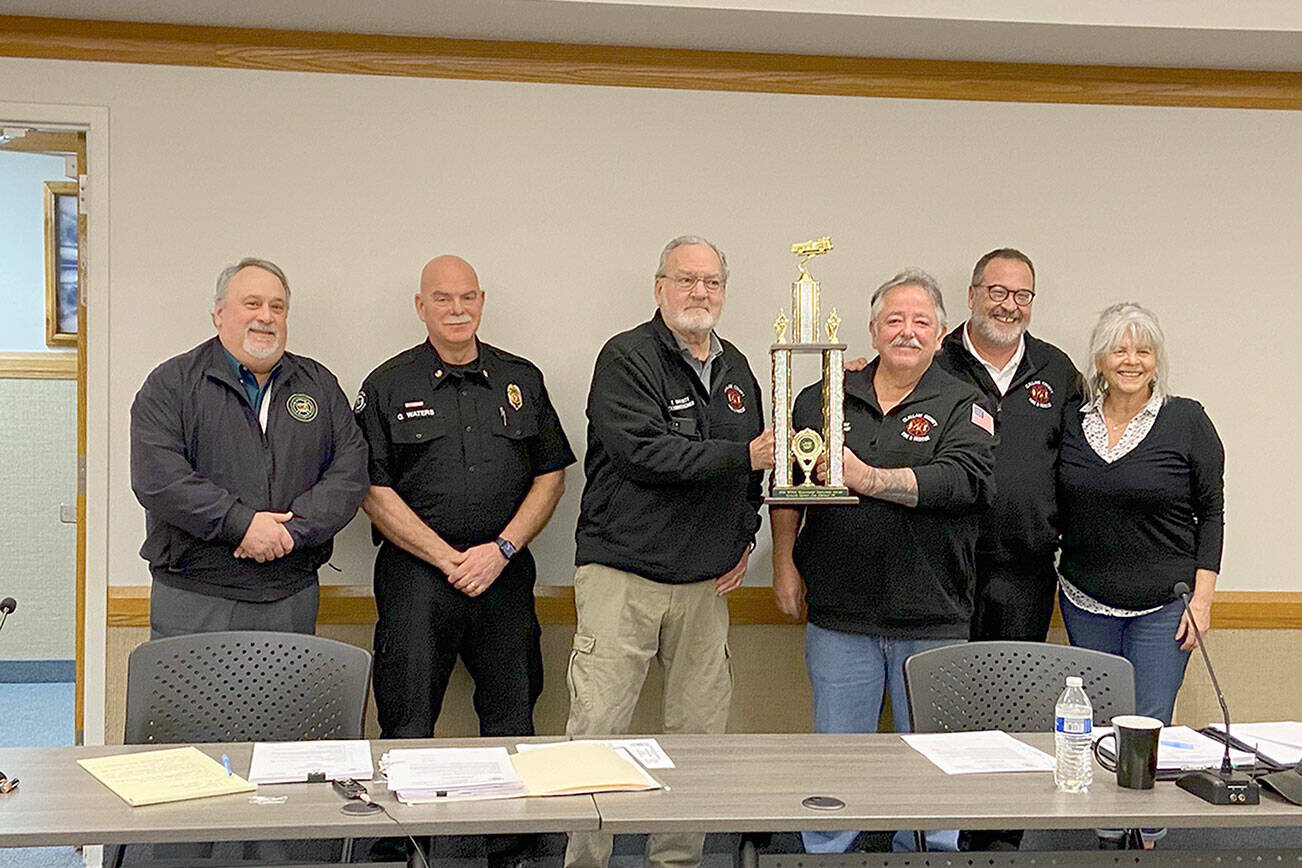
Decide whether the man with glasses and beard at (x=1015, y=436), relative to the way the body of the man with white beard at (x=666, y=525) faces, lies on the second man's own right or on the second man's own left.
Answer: on the second man's own left

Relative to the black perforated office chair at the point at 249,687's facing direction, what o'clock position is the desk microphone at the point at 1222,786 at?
The desk microphone is roughly at 10 o'clock from the black perforated office chair.

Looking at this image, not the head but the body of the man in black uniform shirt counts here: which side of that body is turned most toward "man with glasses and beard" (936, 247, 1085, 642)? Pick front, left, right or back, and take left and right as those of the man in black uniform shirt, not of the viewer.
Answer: left

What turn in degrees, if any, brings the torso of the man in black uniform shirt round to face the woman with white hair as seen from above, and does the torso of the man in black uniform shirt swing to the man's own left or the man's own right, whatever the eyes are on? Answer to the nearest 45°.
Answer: approximately 90° to the man's own left

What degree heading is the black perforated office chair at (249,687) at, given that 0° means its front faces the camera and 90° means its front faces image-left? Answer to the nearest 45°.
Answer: approximately 0°

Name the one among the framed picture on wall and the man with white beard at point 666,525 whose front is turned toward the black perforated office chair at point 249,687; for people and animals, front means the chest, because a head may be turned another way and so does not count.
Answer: the framed picture on wall

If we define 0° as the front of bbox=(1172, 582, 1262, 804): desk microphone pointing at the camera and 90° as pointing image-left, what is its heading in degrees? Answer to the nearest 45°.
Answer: approximately 135°

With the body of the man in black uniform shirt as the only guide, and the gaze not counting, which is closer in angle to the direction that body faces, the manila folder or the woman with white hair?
the manila folder

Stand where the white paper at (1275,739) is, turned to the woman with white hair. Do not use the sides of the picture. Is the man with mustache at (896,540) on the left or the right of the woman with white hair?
left

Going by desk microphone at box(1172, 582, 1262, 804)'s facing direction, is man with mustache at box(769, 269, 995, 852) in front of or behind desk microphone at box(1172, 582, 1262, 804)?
in front

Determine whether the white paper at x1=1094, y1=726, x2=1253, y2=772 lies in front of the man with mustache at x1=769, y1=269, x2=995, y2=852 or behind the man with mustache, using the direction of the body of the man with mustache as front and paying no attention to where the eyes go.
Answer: in front
